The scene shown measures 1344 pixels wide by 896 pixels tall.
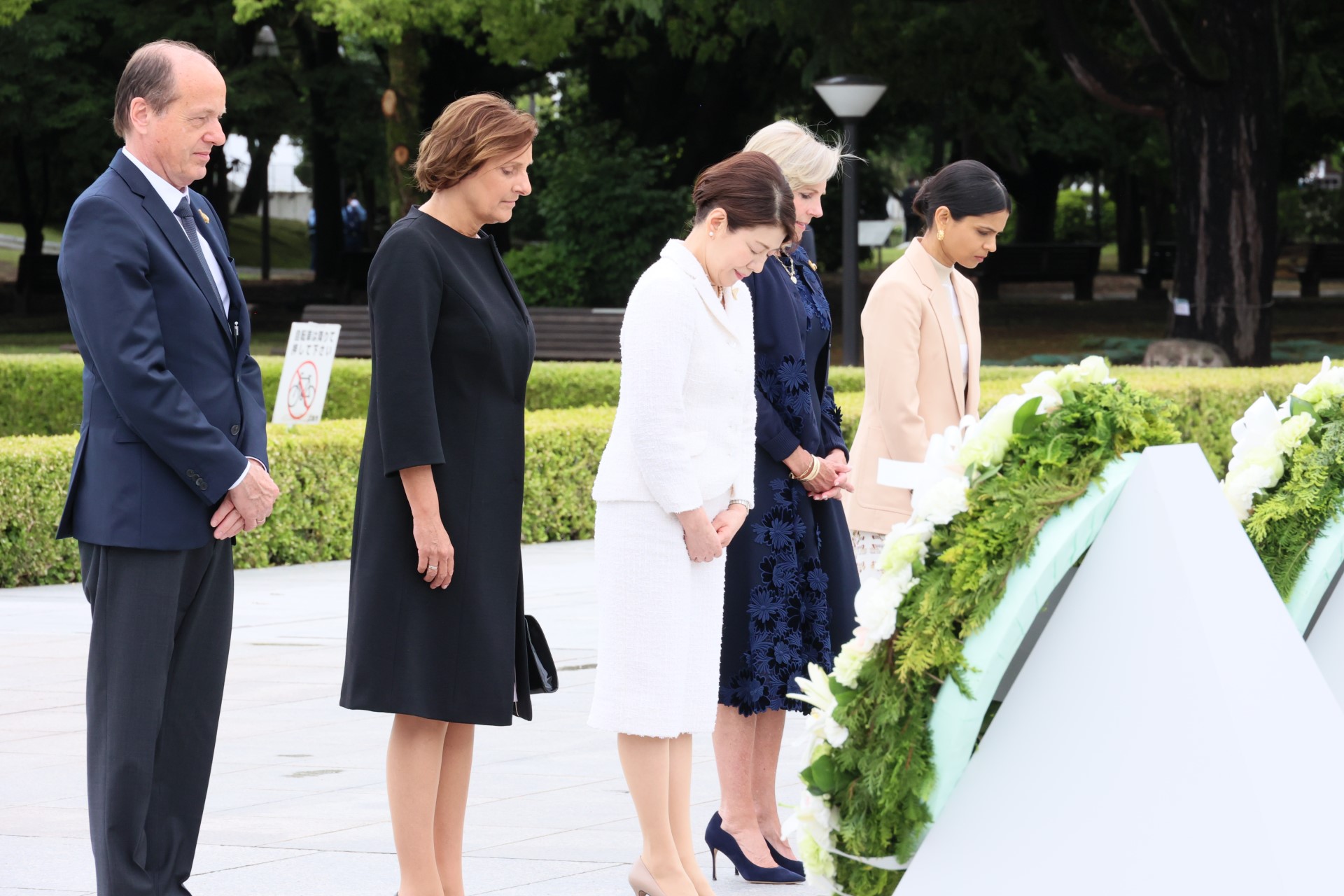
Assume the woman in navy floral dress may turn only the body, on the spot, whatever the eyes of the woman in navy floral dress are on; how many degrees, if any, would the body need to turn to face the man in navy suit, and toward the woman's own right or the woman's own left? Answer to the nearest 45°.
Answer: approximately 90° to the woman's own right

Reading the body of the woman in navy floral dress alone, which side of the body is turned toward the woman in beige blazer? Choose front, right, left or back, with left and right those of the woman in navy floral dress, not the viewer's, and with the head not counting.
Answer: left

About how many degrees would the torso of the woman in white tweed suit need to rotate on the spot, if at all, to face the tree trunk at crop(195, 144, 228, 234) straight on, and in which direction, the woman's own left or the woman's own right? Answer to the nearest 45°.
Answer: approximately 135° to the woman's own left

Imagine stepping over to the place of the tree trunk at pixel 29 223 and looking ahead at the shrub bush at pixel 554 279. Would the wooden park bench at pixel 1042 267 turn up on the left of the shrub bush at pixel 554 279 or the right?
left

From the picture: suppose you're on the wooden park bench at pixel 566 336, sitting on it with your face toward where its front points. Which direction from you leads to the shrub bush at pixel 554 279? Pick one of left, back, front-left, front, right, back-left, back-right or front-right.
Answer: back

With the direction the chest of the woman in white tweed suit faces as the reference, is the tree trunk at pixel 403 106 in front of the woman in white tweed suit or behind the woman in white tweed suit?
behind

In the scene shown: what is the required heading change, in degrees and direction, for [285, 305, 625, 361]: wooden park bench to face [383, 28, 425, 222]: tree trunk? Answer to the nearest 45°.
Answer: approximately 180°
